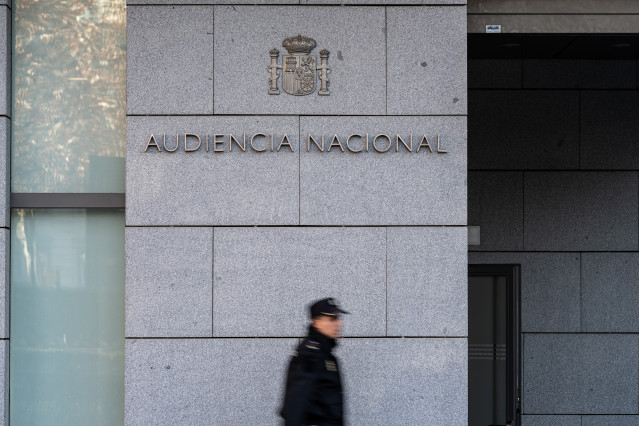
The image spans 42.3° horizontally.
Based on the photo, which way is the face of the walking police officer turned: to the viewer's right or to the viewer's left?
to the viewer's right

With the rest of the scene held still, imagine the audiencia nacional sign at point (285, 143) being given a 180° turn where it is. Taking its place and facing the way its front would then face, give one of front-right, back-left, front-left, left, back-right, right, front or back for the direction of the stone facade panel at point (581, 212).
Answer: front-right

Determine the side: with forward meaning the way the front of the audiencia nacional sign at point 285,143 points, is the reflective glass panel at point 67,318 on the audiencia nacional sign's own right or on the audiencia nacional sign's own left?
on the audiencia nacional sign's own right

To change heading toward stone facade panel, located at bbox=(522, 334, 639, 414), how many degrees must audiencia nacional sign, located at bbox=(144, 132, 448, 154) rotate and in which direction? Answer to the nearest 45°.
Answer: approximately 135° to its left

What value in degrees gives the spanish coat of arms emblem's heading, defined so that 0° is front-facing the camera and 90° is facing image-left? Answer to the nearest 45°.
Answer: approximately 0°

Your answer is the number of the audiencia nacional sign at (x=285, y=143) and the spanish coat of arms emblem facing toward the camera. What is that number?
2

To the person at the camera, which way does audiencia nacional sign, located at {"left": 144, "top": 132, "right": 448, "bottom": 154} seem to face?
facing the viewer

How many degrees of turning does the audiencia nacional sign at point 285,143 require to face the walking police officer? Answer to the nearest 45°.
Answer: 0° — it already faces them
